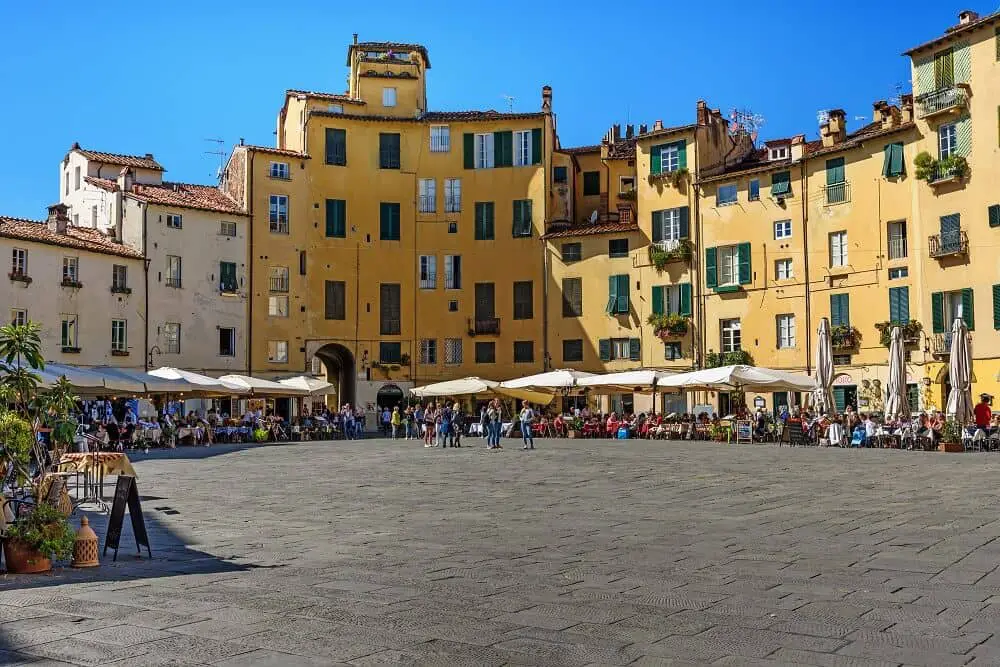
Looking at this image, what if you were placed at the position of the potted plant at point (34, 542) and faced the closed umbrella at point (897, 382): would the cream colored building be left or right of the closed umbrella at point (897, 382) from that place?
left

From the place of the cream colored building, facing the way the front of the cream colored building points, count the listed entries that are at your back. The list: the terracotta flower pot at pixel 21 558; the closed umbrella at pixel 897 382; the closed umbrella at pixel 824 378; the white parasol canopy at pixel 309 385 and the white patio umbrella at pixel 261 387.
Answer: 0

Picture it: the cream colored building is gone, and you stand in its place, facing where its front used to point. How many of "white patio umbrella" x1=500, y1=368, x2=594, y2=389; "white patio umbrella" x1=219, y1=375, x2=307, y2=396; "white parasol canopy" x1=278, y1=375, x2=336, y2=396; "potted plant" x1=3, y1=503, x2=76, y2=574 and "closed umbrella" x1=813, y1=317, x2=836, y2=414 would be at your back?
0

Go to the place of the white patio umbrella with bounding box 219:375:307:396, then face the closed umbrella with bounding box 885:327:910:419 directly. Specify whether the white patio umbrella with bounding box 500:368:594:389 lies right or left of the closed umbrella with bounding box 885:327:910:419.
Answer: left

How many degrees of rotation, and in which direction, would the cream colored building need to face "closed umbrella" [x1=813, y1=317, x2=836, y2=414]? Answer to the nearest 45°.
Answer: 0° — it already faces it

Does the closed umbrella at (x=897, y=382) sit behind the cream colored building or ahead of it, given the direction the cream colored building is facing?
ahead

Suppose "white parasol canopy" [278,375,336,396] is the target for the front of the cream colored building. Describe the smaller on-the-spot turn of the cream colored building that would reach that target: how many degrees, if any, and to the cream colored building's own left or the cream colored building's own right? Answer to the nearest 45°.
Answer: approximately 45° to the cream colored building's own left

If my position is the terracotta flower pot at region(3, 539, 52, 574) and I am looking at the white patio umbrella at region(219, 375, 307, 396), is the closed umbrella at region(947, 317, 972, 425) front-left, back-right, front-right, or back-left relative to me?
front-right

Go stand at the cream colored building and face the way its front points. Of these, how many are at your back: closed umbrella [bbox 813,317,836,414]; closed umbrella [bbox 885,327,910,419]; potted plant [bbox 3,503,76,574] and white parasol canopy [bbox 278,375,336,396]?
0

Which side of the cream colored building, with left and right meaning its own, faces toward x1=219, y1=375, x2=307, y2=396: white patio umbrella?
left

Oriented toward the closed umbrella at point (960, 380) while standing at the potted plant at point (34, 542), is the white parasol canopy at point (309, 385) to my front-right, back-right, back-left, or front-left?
front-left

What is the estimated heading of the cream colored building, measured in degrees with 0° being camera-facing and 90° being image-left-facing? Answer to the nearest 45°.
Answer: approximately 315°

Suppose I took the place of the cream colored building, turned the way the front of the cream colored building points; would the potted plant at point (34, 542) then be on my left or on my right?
on my right

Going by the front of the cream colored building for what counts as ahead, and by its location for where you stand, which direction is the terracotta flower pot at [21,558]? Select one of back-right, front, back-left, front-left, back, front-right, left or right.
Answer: front-right

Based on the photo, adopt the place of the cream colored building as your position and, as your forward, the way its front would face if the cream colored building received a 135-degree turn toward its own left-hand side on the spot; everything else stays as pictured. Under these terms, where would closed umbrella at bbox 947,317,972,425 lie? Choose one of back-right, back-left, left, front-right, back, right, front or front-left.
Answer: back-right
